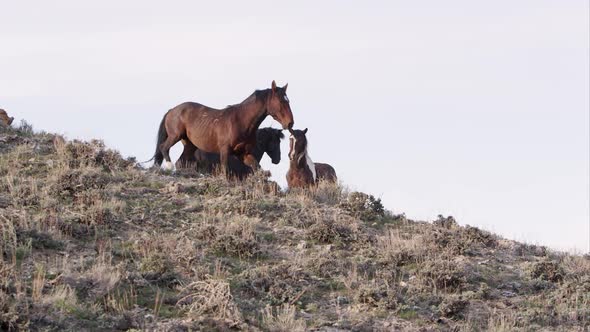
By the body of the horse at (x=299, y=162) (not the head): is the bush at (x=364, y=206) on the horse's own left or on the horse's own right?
on the horse's own left

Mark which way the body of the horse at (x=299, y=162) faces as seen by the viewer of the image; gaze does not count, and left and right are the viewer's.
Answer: facing the viewer and to the left of the viewer

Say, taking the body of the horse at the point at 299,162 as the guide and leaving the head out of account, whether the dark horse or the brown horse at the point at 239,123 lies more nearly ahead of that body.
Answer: the brown horse

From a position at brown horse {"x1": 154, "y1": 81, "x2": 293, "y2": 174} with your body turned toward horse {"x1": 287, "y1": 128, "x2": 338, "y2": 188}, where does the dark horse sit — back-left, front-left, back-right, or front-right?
front-left

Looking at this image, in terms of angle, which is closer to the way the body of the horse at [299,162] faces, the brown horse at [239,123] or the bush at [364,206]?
the brown horse

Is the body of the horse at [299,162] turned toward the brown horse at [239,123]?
yes
